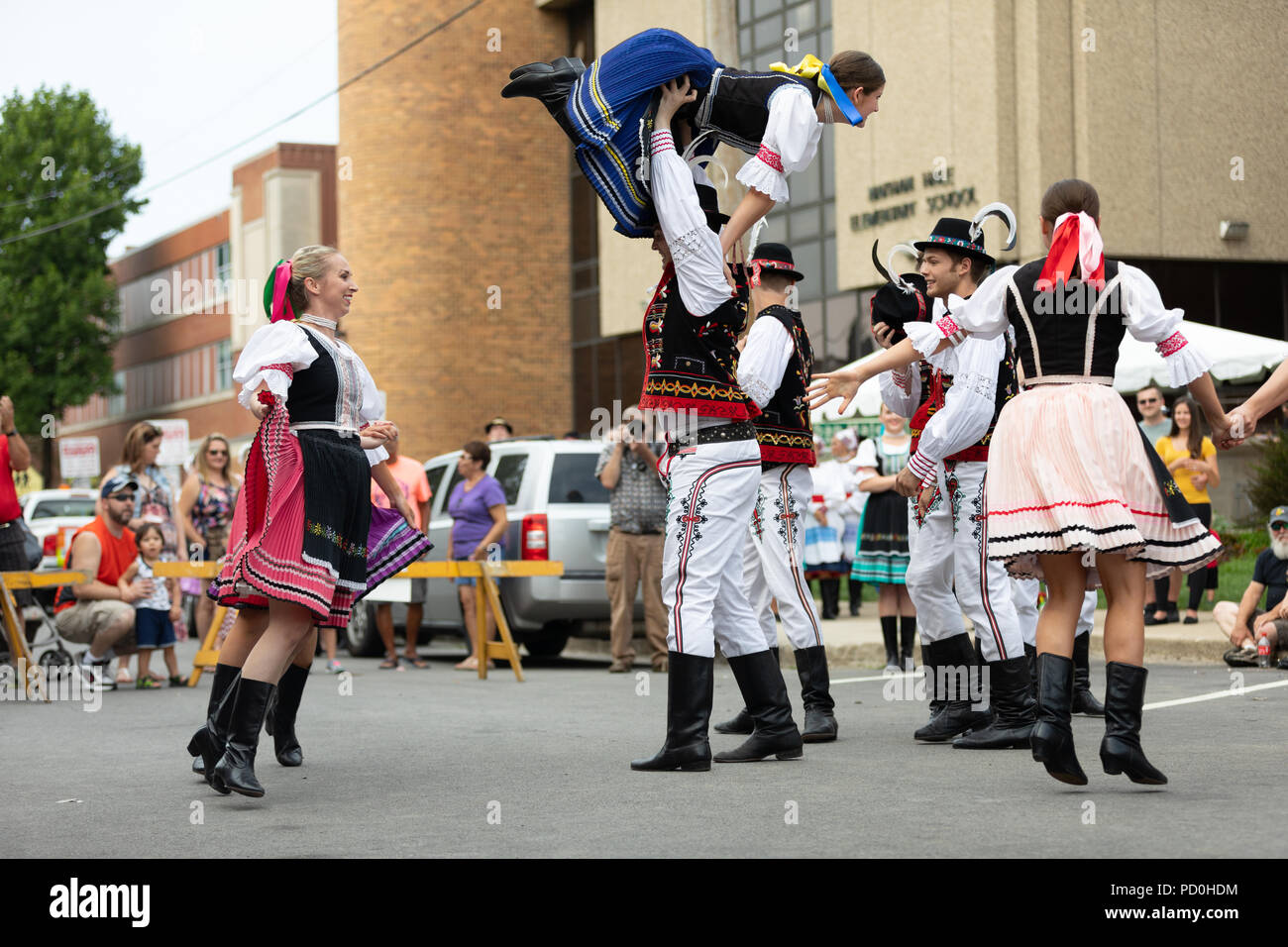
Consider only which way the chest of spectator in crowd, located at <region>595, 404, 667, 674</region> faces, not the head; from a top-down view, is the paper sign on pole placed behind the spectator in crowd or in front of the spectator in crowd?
behind

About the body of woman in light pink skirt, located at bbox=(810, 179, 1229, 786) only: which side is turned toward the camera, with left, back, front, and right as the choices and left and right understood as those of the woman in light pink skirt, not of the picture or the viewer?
back

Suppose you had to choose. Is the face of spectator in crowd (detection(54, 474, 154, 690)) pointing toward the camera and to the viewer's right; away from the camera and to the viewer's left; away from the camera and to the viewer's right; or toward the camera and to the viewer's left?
toward the camera and to the viewer's right

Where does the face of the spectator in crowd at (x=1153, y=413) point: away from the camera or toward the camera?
toward the camera

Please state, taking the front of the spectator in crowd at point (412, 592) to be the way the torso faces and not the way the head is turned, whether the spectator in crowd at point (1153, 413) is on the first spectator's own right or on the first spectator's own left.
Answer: on the first spectator's own left

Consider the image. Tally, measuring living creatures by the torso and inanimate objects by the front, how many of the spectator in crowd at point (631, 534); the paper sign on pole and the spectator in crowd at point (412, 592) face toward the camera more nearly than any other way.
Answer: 3

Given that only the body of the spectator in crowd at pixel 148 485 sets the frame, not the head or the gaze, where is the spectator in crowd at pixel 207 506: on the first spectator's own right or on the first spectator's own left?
on the first spectator's own left

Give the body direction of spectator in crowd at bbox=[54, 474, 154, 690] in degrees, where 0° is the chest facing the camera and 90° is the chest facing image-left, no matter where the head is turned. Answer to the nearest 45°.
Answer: approximately 315°

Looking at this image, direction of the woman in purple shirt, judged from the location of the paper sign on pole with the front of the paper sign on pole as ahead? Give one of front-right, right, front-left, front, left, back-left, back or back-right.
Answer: front

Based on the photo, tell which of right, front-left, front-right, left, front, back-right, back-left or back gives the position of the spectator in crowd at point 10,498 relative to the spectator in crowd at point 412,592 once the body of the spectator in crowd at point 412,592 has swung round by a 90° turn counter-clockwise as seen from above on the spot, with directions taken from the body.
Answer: back-right

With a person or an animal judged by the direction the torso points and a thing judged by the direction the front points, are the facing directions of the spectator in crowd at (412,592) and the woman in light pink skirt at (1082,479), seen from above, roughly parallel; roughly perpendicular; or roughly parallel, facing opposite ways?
roughly parallel, facing opposite ways

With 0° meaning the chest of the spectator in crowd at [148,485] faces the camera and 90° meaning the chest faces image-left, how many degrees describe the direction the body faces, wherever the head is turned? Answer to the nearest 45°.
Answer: approximately 315°

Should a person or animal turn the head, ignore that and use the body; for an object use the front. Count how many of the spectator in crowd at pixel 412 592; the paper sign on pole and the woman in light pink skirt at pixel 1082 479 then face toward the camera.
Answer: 2

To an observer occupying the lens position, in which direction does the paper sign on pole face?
facing the viewer
